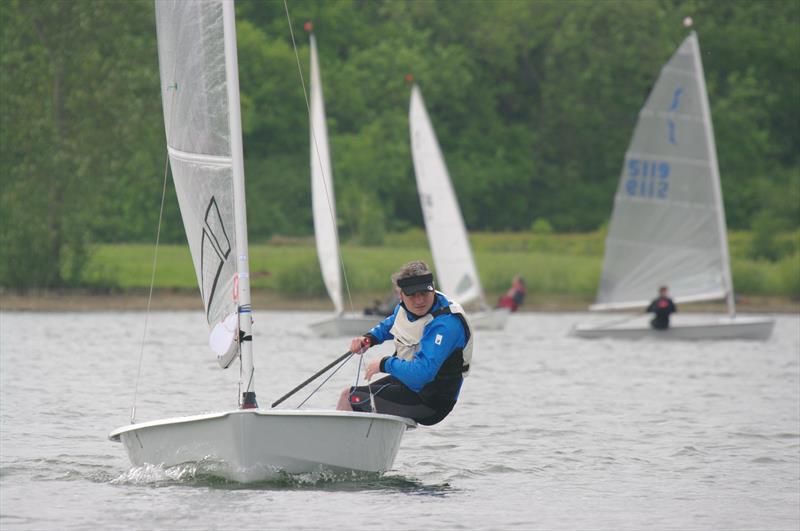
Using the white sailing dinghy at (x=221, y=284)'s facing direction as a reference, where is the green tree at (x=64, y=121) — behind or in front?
behind

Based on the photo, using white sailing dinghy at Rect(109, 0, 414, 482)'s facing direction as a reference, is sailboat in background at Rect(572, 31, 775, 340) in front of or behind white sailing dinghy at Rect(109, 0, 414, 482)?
behind

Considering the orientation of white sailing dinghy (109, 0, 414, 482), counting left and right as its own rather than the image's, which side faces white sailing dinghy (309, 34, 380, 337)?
back

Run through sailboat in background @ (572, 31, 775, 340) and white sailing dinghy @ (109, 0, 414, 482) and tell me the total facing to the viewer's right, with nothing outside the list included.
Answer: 1

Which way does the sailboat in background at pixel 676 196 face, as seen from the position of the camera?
facing to the right of the viewer

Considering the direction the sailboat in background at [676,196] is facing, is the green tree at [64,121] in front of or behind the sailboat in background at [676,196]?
behind

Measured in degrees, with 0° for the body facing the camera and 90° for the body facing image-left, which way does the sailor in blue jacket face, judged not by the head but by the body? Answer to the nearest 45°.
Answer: approximately 45°
